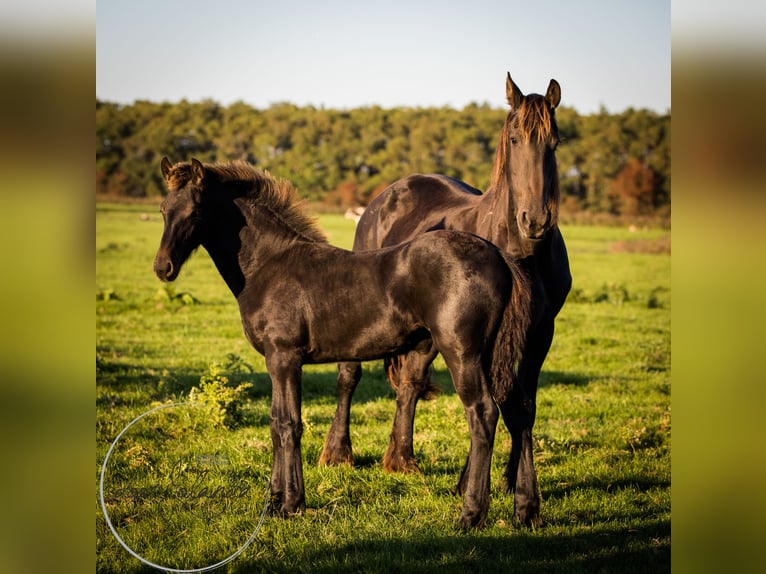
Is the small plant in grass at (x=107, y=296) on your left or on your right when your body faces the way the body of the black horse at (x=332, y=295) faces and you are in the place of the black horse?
on your right

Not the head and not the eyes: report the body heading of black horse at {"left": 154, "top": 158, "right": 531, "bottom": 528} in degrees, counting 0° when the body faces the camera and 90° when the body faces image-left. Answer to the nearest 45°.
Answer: approximately 90°

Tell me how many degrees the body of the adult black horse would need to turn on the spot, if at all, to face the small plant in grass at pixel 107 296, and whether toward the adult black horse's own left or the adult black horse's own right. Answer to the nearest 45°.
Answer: approximately 180°

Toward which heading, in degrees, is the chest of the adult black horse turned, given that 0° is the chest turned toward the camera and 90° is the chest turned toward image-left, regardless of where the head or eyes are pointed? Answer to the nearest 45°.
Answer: approximately 315°
